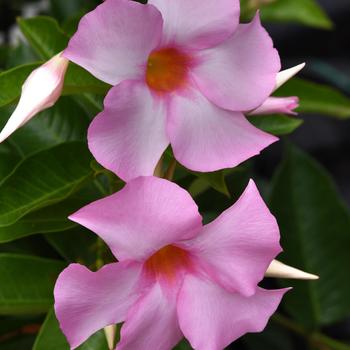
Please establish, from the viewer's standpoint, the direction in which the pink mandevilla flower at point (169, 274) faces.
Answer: facing the viewer

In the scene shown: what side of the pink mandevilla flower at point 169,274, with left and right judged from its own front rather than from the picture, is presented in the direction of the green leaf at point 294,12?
back

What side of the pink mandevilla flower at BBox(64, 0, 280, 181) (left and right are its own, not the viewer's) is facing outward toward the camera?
front

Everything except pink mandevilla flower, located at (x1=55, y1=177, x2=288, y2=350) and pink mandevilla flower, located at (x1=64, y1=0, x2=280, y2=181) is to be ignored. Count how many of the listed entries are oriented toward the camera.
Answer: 2
